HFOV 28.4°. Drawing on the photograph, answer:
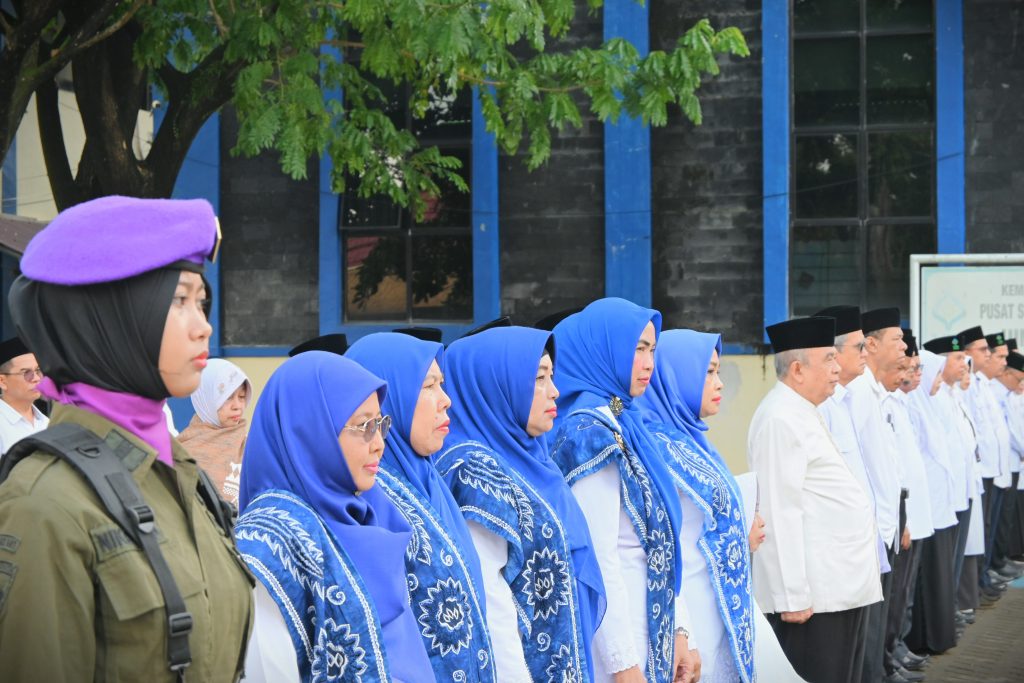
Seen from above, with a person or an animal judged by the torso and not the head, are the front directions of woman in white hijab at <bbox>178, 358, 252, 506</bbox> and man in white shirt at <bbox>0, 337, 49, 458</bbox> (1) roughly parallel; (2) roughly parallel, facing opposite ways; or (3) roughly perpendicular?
roughly parallel

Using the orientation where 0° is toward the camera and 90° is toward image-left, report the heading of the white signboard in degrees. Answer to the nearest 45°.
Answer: approximately 0°

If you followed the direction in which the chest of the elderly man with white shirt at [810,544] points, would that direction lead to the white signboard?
no

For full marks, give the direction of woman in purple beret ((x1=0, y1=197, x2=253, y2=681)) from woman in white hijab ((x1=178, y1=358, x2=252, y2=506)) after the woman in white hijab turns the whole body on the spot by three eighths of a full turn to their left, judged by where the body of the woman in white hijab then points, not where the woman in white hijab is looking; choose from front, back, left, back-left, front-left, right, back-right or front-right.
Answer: back

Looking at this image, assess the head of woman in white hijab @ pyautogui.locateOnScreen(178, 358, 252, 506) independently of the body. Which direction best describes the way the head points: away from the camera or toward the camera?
toward the camera

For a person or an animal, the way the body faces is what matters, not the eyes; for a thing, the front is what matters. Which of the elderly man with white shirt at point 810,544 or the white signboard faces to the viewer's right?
the elderly man with white shirt

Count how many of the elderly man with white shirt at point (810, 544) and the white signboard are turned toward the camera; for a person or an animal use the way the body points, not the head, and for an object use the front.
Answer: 1

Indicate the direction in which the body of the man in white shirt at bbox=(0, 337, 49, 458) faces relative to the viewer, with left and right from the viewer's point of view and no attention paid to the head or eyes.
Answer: facing the viewer and to the right of the viewer

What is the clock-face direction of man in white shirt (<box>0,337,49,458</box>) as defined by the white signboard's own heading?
The man in white shirt is roughly at 1 o'clock from the white signboard.

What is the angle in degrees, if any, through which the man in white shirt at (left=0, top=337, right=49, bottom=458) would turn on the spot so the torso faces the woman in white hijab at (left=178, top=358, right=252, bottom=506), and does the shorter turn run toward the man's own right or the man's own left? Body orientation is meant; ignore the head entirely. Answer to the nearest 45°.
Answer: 0° — they already face them

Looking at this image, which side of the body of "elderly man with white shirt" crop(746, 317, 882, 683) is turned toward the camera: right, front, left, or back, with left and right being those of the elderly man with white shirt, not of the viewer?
right
